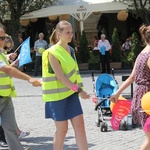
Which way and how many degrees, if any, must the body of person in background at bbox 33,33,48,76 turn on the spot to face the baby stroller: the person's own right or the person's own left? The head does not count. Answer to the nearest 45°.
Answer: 0° — they already face it

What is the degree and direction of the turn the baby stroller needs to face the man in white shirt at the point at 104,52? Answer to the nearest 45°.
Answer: approximately 135° to its right

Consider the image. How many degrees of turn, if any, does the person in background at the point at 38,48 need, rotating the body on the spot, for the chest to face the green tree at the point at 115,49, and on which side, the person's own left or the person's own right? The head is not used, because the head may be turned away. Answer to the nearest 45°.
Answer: approximately 90° to the person's own left

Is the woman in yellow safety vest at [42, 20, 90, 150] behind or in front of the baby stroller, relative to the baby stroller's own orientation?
in front

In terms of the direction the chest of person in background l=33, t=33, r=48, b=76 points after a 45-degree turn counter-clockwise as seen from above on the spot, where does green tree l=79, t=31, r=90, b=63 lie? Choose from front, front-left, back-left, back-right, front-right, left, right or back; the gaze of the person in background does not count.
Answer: left

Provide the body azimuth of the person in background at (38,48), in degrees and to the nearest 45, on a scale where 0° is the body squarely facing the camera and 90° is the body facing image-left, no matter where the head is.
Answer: approximately 0°

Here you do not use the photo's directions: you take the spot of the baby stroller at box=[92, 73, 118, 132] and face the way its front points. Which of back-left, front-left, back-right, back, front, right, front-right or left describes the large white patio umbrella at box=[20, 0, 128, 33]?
back-right

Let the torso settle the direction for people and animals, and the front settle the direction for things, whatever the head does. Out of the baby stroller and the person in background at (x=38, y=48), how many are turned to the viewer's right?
0

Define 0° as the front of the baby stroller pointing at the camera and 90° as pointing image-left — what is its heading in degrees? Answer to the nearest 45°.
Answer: approximately 45°

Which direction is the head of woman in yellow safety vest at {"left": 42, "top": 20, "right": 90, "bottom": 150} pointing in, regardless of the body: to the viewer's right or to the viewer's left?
to the viewer's right

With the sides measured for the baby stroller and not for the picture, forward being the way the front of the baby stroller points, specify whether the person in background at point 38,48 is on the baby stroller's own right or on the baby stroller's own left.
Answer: on the baby stroller's own right

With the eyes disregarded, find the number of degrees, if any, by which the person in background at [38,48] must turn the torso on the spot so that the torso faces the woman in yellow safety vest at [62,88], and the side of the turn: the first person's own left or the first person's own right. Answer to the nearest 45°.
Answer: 0° — they already face them

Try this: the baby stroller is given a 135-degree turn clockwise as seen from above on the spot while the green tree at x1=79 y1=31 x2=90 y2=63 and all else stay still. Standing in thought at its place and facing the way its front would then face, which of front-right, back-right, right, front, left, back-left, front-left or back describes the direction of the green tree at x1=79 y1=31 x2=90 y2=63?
front
